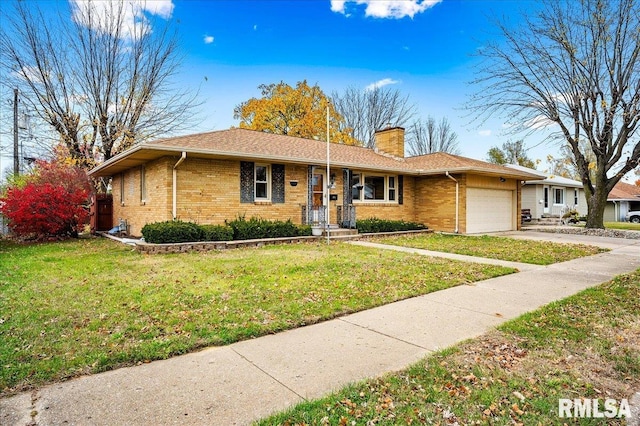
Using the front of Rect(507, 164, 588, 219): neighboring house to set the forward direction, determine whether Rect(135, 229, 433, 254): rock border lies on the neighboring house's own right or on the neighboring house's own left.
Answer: on the neighboring house's own right

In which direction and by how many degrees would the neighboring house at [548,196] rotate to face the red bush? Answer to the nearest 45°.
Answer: approximately 90° to its right

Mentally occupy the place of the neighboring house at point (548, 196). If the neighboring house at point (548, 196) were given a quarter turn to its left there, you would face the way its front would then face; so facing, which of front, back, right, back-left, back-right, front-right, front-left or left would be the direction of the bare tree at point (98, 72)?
back

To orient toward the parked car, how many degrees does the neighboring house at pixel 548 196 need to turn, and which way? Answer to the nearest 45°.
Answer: approximately 90° to its left

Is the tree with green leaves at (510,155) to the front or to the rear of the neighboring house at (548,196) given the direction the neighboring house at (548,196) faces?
to the rear

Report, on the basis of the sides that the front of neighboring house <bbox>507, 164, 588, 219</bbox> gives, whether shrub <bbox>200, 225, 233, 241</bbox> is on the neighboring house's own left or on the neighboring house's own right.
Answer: on the neighboring house's own right

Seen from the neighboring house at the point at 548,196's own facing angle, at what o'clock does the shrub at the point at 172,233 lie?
The shrub is roughly at 2 o'clock from the neighboring house.

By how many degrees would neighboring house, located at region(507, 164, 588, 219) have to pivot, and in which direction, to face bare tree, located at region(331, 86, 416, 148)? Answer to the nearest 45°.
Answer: approximately 135° to its right

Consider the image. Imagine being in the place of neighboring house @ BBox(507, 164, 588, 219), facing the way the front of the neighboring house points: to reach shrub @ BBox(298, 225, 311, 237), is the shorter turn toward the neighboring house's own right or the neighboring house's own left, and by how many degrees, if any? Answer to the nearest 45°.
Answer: approximately 45° to the neighboring house's own right

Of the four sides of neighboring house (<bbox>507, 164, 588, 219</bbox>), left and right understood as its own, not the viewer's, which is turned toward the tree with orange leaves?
right

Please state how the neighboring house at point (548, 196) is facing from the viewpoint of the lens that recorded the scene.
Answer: facing the viewer and to the right of the viewer

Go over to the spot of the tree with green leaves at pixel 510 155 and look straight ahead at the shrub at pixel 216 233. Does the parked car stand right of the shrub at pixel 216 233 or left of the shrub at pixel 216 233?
left

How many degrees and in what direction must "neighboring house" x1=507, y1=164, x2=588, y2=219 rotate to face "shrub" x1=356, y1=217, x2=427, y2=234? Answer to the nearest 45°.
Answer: approximately 45° to its right

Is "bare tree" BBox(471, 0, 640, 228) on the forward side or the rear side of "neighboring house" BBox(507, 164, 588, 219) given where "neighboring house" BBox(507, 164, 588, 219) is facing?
on the forward side
